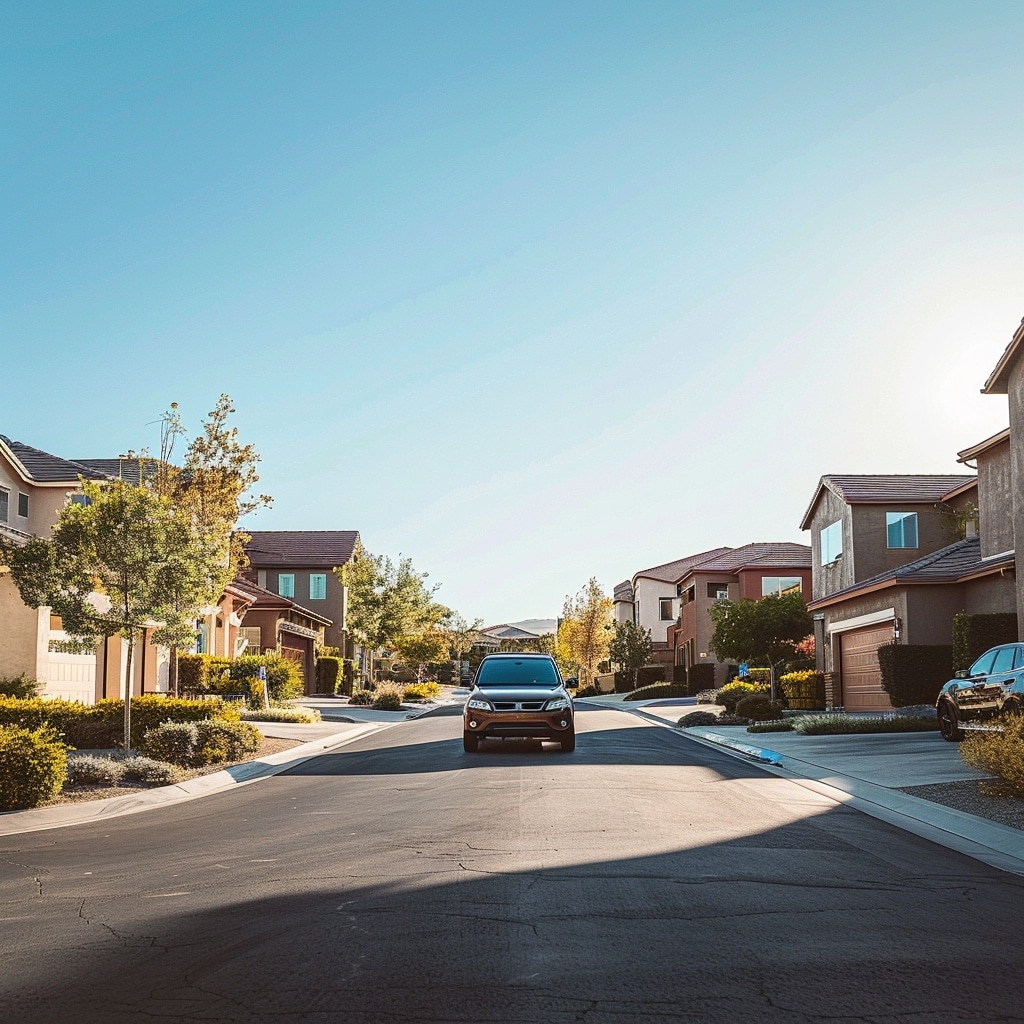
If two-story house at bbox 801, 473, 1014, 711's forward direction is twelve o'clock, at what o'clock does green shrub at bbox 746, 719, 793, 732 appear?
The green shrub is roughly at 11 o'clock from the two-story house.

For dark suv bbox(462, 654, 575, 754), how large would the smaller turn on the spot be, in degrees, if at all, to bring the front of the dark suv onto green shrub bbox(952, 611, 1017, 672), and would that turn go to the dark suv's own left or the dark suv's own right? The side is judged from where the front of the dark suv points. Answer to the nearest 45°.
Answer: approximately 135° to the dark suv's own left

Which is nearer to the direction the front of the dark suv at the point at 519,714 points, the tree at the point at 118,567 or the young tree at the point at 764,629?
the tree

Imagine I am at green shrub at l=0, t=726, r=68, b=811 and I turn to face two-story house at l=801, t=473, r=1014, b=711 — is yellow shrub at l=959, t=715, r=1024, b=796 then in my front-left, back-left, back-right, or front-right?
front-right

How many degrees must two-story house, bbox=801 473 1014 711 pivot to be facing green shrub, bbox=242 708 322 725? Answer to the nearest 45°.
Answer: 0° — it already faces it

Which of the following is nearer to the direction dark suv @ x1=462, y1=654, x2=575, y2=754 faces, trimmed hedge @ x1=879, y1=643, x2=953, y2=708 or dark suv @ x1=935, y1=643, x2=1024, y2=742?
the dark suv

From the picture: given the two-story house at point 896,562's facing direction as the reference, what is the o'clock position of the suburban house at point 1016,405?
The suburban house is roughly at 10 o'clock from the two-story house.

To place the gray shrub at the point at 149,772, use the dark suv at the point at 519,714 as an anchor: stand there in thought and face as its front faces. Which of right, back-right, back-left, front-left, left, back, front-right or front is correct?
front-right

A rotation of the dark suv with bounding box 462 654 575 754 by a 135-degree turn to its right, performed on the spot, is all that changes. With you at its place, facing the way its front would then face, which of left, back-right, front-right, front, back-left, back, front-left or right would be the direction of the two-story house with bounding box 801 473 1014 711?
right

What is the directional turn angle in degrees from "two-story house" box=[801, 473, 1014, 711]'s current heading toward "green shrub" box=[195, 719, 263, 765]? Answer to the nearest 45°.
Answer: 0° — it already faces it

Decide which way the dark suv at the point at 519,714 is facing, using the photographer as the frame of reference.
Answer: facing the viewer

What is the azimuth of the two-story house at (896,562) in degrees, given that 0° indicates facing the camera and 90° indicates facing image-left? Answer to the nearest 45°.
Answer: approximately 45°

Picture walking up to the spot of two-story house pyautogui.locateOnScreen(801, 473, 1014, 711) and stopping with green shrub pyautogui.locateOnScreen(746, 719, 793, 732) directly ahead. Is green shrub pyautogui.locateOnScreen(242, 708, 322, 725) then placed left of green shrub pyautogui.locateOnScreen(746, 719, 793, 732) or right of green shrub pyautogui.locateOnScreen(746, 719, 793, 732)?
right

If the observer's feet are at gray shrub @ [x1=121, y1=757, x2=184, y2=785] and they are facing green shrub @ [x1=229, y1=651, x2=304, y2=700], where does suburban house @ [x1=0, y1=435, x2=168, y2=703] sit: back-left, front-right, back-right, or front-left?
front-left

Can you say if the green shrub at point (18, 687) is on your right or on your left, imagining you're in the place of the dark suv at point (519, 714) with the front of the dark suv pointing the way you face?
on your right

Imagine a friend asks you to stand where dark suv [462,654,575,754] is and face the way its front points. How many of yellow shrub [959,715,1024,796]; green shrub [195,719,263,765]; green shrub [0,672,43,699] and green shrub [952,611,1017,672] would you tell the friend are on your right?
2

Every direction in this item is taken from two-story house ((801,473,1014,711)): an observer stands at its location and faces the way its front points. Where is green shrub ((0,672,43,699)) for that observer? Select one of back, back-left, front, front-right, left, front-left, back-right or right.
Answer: front
